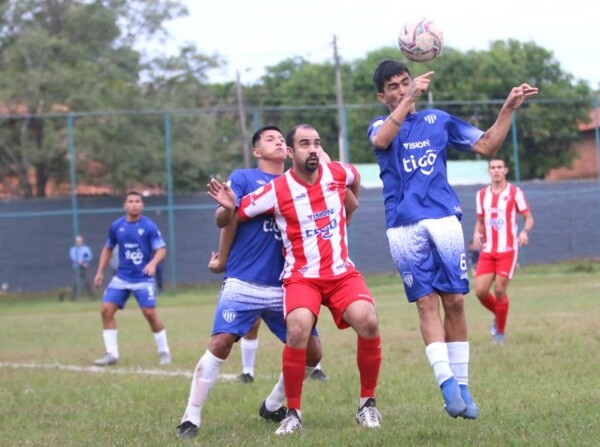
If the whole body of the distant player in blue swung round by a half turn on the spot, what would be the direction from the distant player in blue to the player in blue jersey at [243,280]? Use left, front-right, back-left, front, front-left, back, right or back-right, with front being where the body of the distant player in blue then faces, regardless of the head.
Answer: back

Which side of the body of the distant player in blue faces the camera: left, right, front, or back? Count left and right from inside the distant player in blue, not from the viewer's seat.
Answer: front

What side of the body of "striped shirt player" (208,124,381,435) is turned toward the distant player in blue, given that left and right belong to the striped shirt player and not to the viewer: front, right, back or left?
back

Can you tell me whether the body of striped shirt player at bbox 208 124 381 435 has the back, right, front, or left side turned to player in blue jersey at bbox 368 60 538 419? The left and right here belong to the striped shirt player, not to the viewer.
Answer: left

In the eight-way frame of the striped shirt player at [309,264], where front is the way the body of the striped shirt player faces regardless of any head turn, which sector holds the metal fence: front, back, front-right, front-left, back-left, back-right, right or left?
back

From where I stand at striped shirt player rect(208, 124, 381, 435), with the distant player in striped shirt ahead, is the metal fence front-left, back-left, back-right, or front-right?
front-left

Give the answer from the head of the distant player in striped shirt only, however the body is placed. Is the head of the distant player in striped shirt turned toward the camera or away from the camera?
toward the camera

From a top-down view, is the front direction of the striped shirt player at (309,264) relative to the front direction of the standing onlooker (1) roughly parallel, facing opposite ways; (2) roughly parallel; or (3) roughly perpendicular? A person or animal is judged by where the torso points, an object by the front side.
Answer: roughly parallel

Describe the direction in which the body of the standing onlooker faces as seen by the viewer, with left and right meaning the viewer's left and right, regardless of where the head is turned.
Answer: facing the viewer

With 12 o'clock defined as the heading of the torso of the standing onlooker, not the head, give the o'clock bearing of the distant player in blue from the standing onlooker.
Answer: The distant player in blue is roughly at 12 o'clock from the standing onlooker.

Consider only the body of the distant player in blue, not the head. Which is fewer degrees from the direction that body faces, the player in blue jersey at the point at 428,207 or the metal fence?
the player in blue jersey

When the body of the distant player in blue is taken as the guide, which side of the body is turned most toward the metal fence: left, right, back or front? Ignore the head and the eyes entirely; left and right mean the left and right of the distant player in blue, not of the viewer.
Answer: back

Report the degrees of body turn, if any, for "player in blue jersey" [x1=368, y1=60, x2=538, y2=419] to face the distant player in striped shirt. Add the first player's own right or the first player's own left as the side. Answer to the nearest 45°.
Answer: approximately 180°

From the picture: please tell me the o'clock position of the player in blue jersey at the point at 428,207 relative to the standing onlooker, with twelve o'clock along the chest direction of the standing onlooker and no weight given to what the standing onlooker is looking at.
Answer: The player in blue jersey is roughly at 12 o'clock from the standing onlooker.

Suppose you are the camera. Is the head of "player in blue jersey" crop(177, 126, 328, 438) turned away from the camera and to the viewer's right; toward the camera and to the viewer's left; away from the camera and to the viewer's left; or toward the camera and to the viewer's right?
toward the camera and to the viewer's right

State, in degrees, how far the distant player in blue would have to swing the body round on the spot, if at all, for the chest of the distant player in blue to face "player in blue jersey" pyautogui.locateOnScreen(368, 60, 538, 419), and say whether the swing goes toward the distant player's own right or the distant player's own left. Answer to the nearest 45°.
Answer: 0° — they already face them
